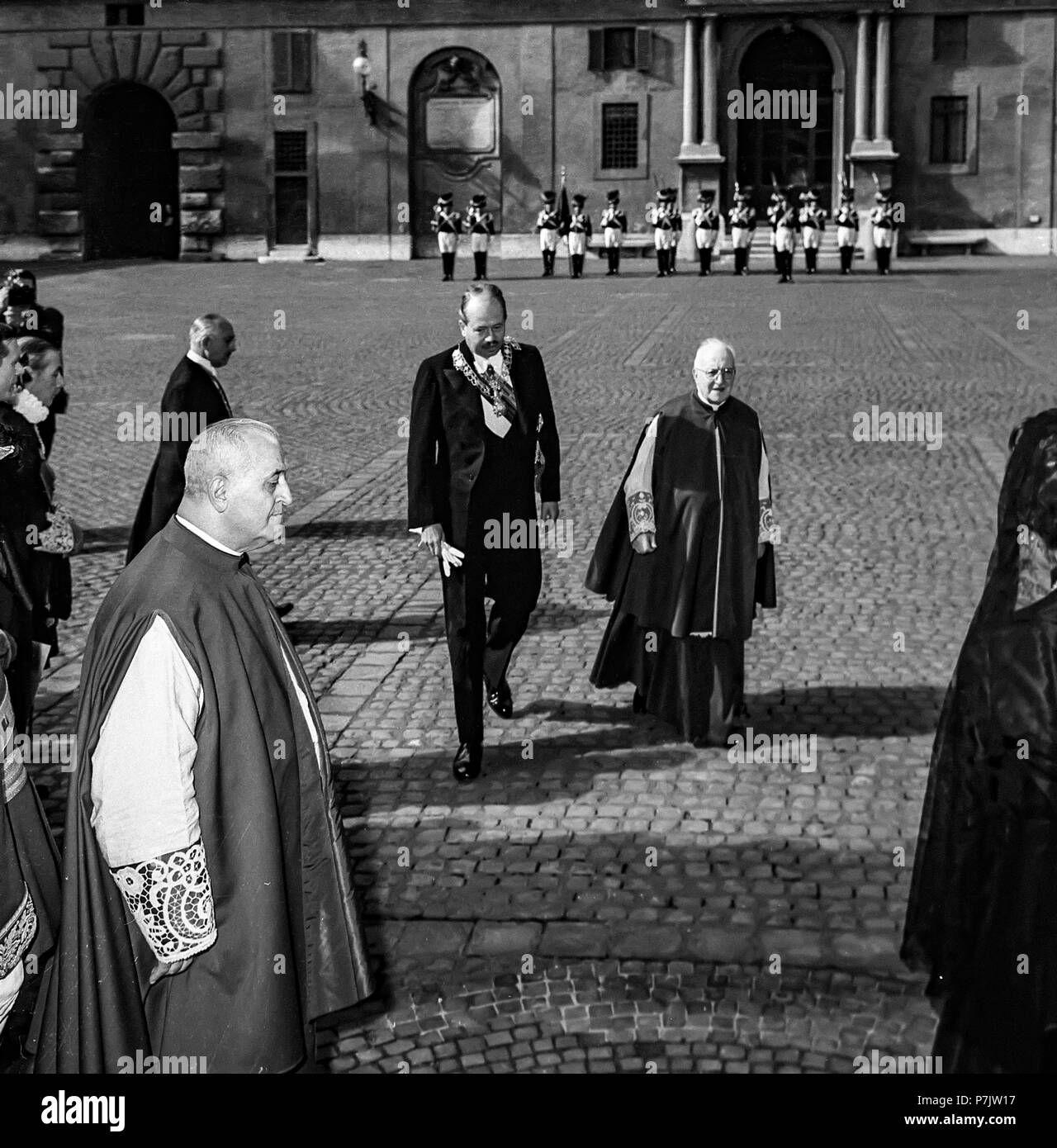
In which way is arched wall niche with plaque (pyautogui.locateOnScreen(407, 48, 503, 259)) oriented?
toward the camera

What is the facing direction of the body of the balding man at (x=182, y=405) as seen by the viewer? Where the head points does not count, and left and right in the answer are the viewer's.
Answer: facing to the right of the viewer

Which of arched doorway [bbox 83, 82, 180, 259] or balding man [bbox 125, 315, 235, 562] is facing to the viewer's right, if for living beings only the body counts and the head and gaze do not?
the balding man

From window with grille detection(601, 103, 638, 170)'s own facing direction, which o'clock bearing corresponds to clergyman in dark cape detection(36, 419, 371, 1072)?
The clergyman in dark cape is roughly at 12 o'clock from the window with grille.

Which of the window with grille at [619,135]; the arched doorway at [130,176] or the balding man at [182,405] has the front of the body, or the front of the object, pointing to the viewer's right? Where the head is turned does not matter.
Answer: the balding man

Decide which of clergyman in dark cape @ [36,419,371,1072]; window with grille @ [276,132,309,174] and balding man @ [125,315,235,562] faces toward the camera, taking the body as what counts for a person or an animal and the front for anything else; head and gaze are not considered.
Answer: the window with grille

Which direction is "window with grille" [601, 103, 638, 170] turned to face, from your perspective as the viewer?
facing the viewer

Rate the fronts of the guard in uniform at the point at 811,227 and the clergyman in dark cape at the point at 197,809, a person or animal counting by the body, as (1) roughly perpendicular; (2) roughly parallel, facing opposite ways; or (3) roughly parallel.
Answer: roughly perpendicular

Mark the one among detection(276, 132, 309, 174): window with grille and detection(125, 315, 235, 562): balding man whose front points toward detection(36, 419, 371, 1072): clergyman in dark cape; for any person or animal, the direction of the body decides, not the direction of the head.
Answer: the window with grille

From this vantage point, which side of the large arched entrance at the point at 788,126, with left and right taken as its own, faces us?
front

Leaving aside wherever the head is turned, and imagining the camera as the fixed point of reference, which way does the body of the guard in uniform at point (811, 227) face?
toward the camera

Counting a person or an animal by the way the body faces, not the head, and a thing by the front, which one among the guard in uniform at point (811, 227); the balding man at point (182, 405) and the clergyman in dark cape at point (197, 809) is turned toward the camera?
the guard in uniform

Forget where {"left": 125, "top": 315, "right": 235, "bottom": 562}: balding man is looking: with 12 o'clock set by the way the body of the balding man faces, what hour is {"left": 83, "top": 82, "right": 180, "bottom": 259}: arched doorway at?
The arched doorway is roughly at 9 o'clock from the balding man.
